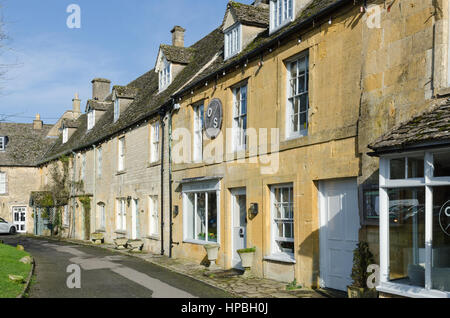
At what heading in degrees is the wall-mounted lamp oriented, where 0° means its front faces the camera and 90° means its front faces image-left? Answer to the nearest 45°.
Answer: approximately 45°

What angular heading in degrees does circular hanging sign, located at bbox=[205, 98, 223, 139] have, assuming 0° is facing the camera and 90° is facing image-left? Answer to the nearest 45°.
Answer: approximately 45°

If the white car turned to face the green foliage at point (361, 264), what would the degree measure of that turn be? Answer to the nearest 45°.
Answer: approximately 90° to its right

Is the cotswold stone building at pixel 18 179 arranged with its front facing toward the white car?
yes

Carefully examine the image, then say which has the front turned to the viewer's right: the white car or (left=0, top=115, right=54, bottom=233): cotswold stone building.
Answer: the white car

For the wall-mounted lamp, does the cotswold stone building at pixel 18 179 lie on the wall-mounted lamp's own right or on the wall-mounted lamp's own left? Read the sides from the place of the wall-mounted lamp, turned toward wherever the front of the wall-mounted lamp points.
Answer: on the wall-mounted lamp's own right

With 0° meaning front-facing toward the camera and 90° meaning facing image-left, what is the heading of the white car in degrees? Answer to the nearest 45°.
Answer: approximately 270°

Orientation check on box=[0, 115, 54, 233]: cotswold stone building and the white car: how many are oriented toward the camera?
1

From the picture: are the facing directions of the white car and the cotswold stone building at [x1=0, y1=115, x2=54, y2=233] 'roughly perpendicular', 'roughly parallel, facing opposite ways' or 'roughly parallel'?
roughly perpendicular
